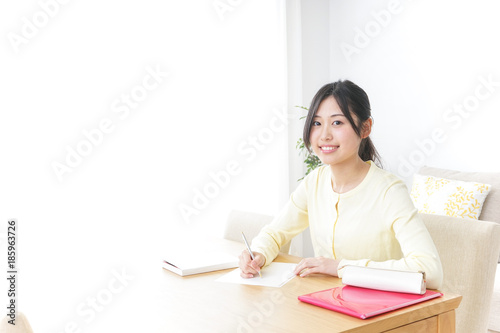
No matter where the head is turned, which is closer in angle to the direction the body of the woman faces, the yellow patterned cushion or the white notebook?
the white notebook

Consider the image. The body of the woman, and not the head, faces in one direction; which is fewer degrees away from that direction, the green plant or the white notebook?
the white notebook

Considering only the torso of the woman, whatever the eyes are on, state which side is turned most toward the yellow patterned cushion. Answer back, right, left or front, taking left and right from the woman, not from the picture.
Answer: back

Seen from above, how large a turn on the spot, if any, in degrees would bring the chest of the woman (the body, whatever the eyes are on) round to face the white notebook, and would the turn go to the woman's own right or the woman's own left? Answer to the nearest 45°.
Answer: approximately 45° to the woman's own right

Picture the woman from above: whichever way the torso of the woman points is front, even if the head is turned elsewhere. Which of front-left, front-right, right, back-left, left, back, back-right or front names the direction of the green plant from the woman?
back-right
